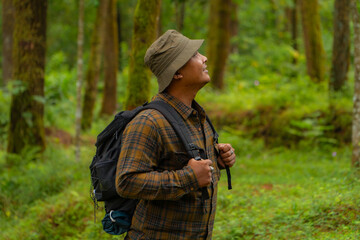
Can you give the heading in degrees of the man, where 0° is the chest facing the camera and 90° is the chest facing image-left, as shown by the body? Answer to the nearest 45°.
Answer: approximately 315°

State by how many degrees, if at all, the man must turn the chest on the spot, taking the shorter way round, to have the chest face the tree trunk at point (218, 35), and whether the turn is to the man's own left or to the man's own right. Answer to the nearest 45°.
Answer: approximately 135° to the man's own left

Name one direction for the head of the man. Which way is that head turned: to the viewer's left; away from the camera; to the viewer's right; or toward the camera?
to the viewer's right

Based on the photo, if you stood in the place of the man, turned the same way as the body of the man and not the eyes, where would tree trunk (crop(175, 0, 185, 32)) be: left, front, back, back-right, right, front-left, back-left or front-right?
back-left

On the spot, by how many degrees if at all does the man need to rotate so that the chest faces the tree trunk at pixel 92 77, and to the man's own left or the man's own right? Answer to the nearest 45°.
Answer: approximately 135° to the man's own left

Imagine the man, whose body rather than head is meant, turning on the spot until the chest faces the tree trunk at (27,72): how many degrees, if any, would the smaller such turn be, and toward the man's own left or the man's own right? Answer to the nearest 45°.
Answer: approximately 180°

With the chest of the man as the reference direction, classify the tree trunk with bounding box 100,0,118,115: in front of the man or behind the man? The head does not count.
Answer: behind

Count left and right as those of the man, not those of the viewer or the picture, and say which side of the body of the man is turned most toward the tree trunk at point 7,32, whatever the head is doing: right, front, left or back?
back
